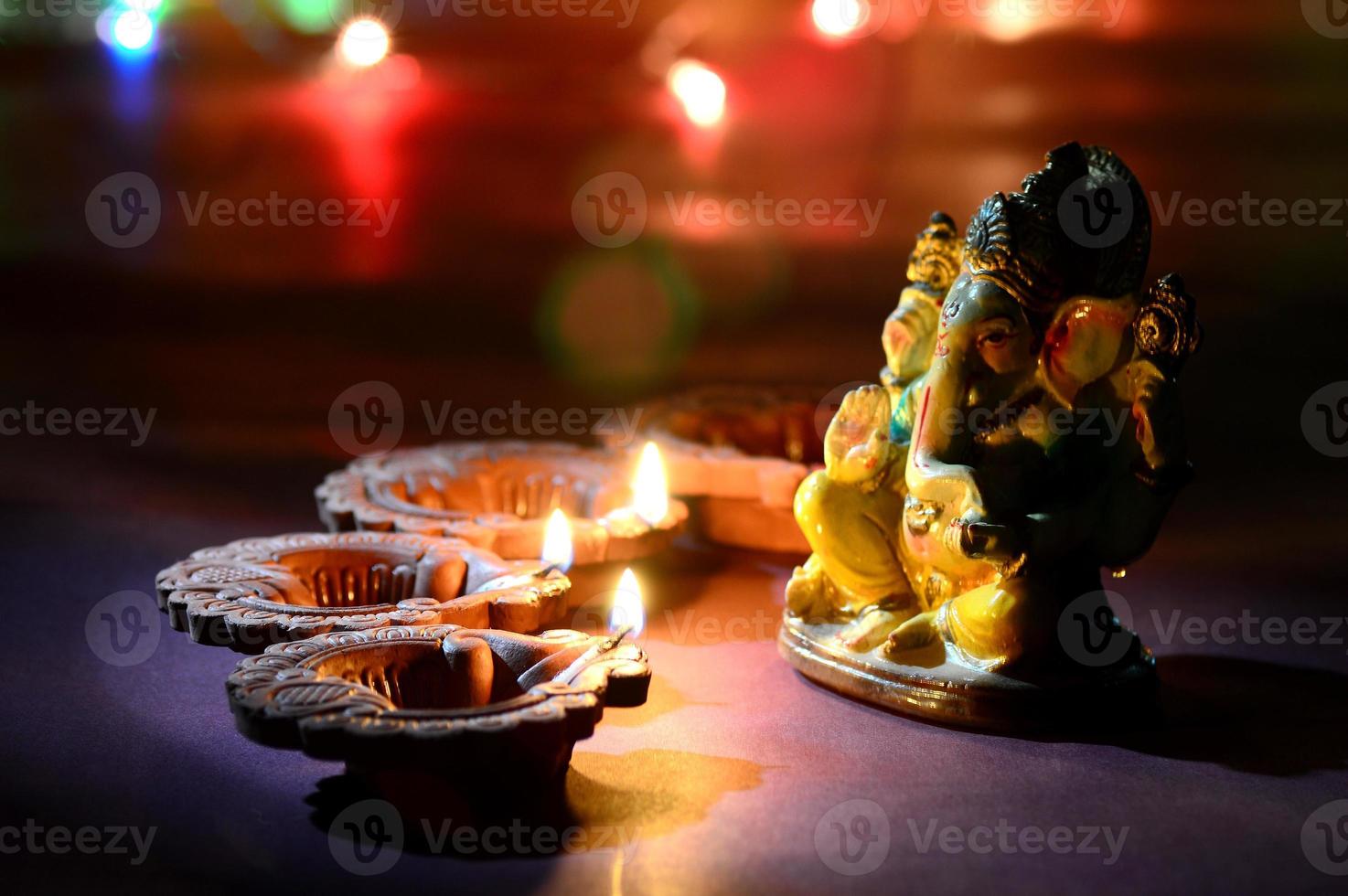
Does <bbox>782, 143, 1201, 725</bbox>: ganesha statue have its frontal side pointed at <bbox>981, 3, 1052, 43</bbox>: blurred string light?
no

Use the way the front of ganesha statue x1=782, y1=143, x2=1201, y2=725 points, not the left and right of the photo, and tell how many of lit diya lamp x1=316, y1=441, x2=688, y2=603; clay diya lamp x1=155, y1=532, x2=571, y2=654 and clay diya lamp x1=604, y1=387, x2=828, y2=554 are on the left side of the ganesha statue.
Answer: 0

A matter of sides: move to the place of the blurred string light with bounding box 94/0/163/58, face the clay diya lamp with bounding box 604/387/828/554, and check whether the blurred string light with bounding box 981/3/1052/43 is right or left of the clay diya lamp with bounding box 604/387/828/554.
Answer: left

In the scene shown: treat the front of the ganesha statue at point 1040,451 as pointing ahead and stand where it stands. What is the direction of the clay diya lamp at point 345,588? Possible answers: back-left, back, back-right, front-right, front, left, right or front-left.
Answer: front-right

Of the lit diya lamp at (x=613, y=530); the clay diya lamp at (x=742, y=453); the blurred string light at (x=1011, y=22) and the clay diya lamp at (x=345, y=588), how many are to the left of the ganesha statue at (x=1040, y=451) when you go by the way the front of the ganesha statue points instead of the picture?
0

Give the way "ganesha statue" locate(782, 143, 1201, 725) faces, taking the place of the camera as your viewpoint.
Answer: facing the viewer and to the left of the viewer

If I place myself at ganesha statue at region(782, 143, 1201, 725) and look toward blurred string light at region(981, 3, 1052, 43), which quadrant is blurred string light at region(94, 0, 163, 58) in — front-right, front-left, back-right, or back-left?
front-left

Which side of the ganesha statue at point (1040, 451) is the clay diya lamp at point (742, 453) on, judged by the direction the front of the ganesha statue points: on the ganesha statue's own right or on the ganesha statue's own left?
on the ganesha statue's own right

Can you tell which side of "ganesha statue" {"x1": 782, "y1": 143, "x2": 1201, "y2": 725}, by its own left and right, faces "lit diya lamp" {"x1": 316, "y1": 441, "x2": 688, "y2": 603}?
right

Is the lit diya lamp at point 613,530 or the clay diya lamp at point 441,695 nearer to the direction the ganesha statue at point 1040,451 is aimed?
the clay diya lamp

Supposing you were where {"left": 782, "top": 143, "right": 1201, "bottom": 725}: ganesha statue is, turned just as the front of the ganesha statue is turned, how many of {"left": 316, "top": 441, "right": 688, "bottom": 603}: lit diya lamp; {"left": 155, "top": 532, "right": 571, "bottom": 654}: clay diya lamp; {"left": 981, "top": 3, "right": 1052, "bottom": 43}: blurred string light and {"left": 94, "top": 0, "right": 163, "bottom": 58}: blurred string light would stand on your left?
0

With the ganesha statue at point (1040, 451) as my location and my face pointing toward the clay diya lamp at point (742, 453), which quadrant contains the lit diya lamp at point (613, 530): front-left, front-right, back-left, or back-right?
front-left

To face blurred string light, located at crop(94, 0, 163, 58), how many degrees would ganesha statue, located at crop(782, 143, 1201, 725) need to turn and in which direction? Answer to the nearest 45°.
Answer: approximately 90° to its right

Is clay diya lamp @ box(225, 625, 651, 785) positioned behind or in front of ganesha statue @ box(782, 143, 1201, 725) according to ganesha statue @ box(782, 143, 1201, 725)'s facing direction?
in front

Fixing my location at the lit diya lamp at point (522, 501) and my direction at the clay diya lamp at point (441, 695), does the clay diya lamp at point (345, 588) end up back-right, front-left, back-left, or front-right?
front-right
